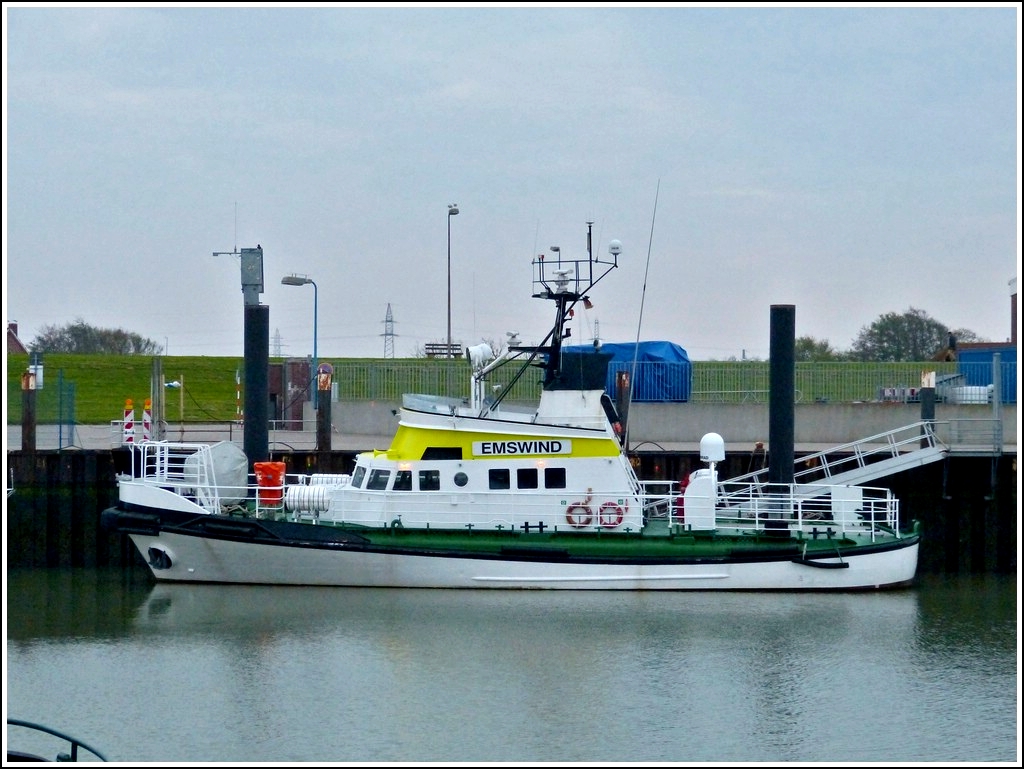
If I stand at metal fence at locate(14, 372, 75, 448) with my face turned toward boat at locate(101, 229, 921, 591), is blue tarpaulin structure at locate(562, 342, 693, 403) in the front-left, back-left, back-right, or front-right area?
front-left

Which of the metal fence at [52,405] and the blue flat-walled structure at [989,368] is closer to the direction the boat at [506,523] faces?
the metal fence

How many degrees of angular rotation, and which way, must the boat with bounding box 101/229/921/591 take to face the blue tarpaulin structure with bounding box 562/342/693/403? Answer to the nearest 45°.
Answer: approximately 90° to its right

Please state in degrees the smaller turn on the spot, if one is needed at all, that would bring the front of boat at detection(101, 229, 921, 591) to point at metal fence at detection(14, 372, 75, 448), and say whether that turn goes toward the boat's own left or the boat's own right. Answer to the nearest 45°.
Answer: approximately 45° to the boat's own right

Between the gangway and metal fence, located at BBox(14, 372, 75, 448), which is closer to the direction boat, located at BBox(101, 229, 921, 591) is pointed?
the metal fence

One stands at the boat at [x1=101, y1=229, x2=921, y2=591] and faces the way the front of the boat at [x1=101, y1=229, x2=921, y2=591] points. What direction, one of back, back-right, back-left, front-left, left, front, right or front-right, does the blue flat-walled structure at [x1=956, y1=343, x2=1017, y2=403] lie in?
back-right

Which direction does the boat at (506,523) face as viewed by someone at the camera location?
facing to the left of the viewer

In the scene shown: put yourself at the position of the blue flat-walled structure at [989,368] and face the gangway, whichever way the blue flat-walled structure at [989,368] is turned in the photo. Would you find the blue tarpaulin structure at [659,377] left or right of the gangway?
right
